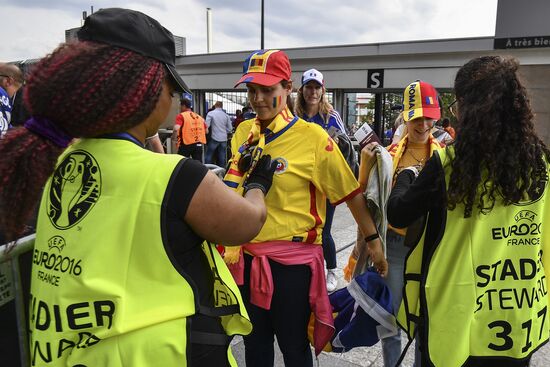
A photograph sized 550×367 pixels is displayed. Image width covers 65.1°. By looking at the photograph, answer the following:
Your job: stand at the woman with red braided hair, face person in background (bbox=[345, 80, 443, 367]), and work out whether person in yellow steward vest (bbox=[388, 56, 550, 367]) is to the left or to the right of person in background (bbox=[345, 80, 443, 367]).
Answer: right

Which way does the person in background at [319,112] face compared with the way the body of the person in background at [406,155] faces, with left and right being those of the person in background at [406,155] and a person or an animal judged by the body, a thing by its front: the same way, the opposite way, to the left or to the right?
the same way

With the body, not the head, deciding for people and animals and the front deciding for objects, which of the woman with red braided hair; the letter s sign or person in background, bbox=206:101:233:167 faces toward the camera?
the letter s sign

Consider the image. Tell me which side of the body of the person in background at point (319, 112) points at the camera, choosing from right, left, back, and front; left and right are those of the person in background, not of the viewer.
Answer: front

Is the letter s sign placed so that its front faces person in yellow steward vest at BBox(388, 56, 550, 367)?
yes

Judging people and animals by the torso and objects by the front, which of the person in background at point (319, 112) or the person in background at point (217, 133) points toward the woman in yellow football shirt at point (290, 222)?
the person in background at point (319, 112)

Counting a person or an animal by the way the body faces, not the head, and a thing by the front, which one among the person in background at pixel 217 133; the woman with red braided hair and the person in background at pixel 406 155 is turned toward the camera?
the person in background at pixel 406 155

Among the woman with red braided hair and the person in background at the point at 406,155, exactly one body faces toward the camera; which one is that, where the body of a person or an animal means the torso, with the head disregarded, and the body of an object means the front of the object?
the person in background

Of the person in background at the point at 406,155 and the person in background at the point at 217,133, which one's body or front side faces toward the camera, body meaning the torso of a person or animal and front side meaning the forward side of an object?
the person in background at the point at 406,155

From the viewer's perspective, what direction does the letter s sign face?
toward the camera

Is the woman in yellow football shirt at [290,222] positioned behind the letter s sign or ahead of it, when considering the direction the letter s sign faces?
ahead

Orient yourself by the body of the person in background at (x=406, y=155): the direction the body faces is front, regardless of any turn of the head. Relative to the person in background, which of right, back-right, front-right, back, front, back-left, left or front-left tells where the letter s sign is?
back

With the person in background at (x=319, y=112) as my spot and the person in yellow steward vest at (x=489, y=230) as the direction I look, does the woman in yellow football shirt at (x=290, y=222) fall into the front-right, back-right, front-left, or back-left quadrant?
front-right

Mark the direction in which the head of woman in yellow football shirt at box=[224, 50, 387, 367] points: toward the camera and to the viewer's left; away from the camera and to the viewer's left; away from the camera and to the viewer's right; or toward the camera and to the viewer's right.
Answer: toward the camera and to the viewer's left

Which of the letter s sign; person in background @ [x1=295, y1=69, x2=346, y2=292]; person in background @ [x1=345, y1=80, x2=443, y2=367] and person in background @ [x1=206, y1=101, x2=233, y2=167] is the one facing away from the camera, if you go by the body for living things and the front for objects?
person in background @ [x1=206, y1=101, x2=233, y2=167]

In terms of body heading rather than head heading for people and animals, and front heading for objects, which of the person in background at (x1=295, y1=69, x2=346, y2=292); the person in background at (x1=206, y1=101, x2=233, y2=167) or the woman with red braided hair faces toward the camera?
the person in background at (x1=295, y1=69, x2=346, y2=292)

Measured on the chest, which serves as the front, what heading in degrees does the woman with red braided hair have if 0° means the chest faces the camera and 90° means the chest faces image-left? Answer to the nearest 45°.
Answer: approximately 225°

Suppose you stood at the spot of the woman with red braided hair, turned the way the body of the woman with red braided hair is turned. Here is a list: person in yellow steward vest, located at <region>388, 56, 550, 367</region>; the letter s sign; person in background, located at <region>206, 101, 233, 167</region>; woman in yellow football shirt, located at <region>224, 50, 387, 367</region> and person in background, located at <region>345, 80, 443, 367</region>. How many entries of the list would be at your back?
0

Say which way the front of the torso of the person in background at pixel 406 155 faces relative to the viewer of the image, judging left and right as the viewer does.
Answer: facing the viewer

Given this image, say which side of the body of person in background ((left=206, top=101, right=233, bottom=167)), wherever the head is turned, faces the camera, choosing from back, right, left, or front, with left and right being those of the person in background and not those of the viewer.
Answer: back
